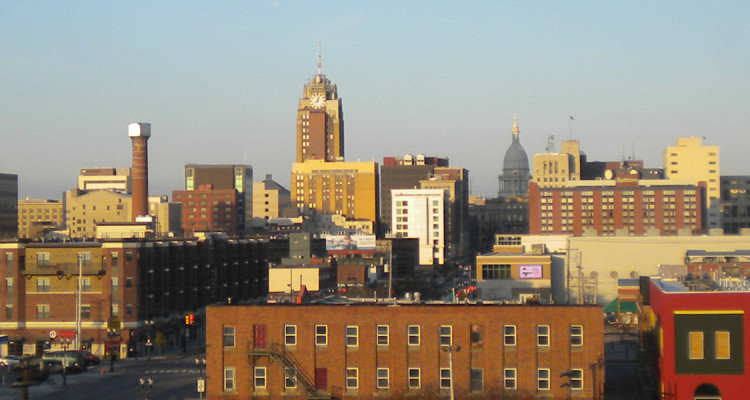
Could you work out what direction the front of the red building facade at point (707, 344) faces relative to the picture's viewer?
facing the viewer
